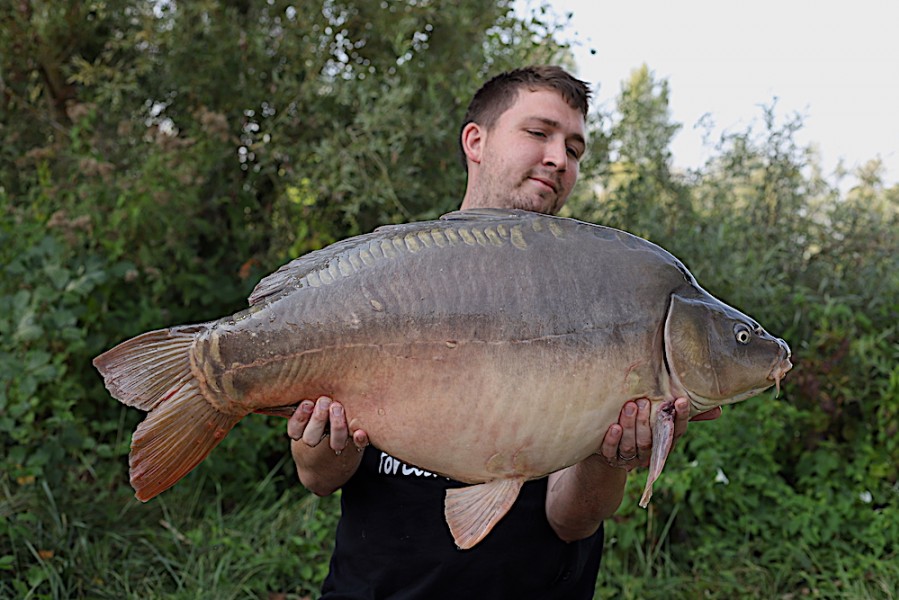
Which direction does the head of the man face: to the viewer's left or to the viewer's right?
to the viewer's right

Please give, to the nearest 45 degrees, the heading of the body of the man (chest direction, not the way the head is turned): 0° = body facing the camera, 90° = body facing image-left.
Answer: approximately 0°

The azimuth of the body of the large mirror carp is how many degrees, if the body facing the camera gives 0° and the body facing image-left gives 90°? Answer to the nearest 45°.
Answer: approximately 270°
